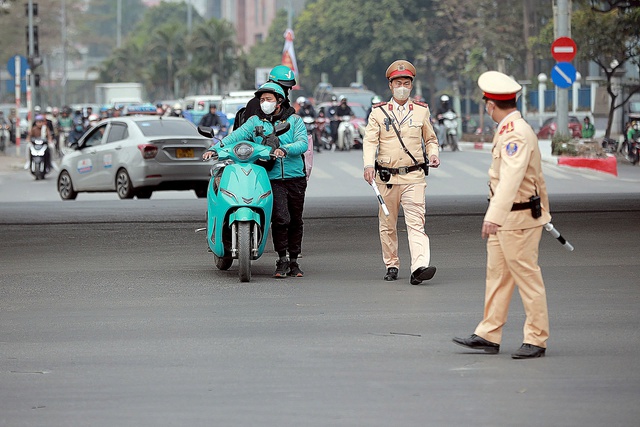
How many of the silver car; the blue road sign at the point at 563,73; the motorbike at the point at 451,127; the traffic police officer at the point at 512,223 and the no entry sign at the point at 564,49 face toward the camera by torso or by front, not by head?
3

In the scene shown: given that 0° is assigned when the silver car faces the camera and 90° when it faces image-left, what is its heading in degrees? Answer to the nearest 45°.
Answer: approximately 135°

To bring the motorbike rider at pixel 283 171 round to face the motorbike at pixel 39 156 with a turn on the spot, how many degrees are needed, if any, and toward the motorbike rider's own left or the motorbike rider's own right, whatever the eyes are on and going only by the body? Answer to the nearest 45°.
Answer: approximately 135° to the motorbike rider's own right

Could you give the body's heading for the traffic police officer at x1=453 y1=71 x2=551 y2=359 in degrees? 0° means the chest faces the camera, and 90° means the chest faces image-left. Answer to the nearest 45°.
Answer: approximately 90°

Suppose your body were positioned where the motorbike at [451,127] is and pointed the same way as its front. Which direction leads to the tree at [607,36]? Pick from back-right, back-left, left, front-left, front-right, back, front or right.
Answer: left

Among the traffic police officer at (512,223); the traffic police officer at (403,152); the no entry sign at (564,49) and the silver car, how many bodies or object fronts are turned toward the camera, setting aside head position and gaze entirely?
2

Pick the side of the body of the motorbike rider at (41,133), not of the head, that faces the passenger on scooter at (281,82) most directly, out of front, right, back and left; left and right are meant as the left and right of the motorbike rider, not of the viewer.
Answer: front
